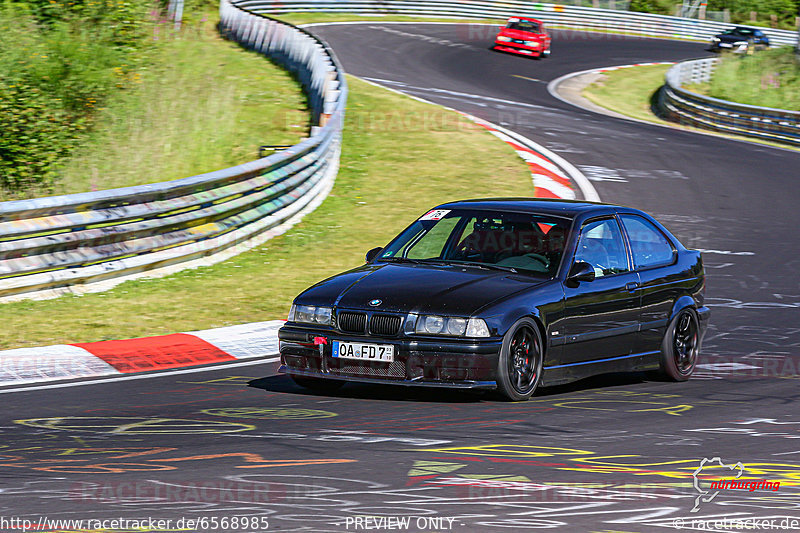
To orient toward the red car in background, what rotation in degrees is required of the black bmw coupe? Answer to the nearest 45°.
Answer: approximately 135° to its right

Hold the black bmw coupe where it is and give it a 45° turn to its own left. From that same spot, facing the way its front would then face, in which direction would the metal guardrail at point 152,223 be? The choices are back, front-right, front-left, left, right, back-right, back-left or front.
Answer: back-right

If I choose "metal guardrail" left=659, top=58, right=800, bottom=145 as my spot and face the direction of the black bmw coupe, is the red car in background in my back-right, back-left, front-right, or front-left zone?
back-right

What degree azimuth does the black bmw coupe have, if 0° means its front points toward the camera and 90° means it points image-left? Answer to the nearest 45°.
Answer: approximately 45°

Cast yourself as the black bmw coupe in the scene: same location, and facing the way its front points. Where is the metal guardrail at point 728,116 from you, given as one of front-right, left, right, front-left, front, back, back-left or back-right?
back-right
